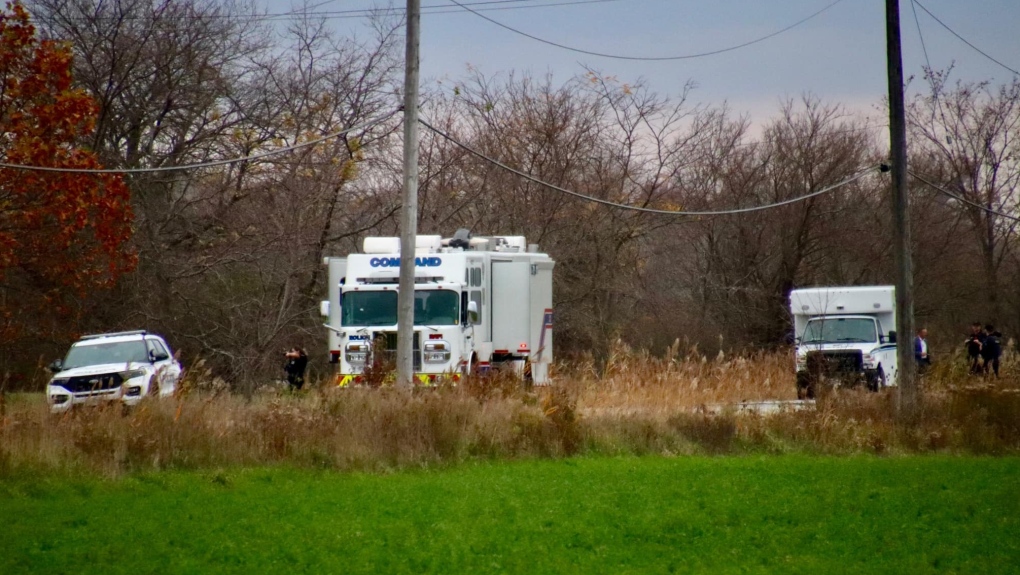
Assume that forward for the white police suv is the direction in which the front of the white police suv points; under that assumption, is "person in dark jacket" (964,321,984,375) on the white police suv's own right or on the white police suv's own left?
on the white police suv's own left

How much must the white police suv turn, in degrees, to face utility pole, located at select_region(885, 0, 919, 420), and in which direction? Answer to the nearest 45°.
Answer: approximately 90° to its left

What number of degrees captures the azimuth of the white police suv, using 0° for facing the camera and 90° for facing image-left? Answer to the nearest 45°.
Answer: approximately 45°
